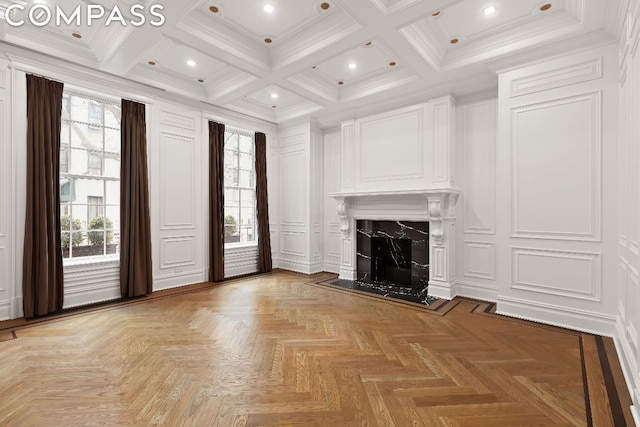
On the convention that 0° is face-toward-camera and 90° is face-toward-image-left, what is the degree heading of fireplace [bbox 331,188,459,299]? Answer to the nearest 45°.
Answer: approximately 45°

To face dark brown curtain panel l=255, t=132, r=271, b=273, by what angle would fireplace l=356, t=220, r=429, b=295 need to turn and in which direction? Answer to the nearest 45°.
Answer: approximately 45° to its right

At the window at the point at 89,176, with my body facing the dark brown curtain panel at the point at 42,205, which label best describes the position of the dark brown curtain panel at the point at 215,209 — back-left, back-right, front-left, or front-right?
back-left

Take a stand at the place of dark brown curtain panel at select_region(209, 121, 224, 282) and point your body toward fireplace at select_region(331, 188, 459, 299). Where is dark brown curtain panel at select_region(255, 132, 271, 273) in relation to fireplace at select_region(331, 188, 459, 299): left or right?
left

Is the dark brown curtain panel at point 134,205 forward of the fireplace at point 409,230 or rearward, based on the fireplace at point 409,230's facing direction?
forward

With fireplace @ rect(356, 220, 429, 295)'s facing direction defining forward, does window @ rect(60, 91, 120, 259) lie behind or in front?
in front

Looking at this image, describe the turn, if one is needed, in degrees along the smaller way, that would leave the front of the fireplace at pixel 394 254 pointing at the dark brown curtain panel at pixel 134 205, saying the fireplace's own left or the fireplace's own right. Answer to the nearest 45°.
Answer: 0° — it already faces it

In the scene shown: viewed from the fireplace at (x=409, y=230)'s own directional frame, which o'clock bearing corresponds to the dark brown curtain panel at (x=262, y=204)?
The dark brown curtain panel is roughly at 2 o'clock from the fireplace.

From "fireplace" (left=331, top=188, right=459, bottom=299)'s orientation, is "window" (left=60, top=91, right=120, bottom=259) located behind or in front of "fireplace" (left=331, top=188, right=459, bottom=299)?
in front

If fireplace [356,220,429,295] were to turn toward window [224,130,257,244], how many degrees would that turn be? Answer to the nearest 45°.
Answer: approximately 45° to its right
